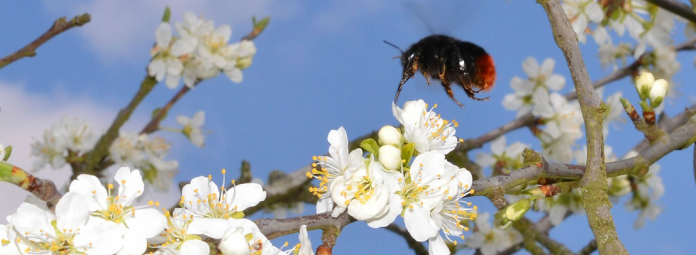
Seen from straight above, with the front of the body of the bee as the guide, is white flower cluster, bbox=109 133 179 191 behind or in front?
in front

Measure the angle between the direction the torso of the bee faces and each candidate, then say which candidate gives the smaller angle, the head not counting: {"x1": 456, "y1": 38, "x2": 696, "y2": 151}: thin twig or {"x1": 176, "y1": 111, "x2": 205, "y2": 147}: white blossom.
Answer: the white blossom

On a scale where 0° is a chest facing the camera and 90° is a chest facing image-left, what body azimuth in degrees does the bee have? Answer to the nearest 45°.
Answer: approximately 90°

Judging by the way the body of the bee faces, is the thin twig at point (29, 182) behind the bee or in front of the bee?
in front

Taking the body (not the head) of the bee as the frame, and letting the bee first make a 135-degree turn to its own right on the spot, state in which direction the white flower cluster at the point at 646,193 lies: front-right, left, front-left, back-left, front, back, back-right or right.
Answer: front

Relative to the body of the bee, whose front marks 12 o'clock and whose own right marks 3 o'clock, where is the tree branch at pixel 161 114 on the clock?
The tree branch is roughly at 1 o'clock from the bee.

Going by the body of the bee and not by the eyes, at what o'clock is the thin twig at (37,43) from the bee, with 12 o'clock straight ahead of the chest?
The thin twig is roughly at 12 o'clock from the bee.

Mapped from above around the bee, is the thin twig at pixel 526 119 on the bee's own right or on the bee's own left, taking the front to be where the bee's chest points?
on the bee's own right
